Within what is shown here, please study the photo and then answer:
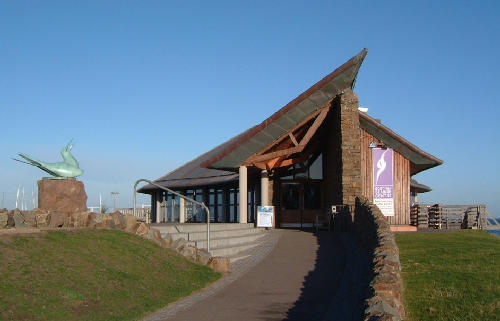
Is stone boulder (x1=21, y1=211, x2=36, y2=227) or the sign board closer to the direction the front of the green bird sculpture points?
the sign board

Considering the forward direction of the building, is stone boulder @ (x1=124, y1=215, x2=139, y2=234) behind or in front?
in front

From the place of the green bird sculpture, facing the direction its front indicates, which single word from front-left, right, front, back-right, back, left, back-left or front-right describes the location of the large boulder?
front-right

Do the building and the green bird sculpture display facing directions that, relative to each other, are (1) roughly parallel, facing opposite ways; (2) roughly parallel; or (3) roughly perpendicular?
roughly perpendicular

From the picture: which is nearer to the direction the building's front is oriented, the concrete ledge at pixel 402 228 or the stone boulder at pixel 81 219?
the stone boulder

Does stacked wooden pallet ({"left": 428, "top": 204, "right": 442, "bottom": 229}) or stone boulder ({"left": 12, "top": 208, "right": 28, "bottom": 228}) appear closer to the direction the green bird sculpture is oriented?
the stacked wooden pallet

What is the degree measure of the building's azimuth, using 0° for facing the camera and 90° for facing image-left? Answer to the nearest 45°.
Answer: approximately 0°

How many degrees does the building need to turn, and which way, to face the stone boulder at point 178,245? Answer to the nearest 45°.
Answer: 0° — it already faces it

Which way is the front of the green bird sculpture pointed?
to the viewer's right
